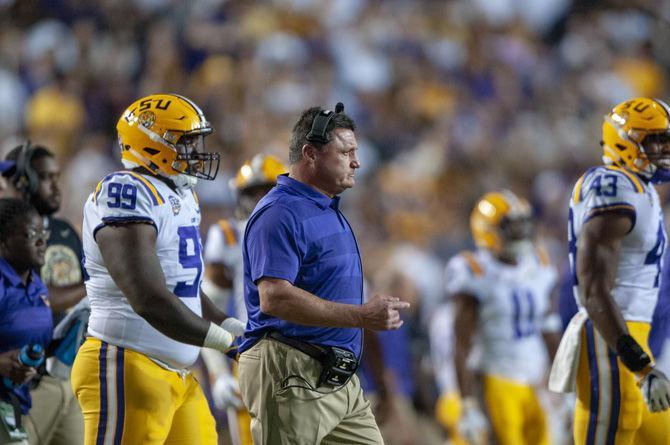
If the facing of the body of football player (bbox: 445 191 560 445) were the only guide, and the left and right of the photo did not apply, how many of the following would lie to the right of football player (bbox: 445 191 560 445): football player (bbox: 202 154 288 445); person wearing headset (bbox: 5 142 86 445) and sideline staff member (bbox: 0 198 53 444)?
3

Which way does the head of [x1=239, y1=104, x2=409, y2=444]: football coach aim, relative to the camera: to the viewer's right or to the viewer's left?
to the viewer's right

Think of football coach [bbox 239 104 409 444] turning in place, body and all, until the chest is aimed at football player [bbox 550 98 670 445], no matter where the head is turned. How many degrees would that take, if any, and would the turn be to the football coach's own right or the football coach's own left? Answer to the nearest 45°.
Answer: approximately 45° to the football coach's own left

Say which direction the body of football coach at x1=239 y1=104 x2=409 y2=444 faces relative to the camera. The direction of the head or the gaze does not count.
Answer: to the viewer's right

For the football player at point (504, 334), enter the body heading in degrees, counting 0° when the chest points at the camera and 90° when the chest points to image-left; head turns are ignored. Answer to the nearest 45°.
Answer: approximately 315°

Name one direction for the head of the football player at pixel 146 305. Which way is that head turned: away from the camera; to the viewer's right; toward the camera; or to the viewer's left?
to the viewer's right
